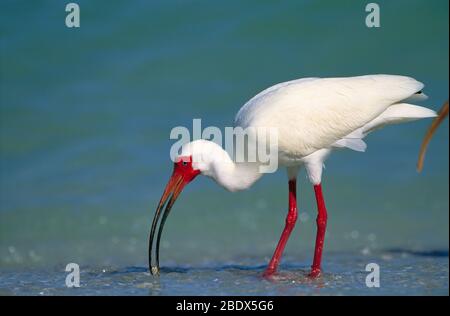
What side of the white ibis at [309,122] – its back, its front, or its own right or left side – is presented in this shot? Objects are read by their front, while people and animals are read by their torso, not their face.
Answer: left
